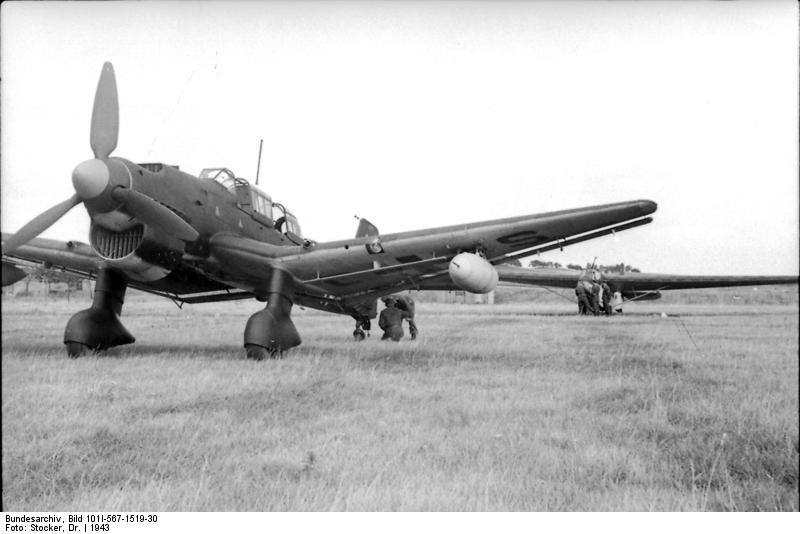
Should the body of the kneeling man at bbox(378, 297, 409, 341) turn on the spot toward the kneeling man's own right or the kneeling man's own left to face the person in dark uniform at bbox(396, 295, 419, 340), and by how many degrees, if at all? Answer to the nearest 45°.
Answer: approximately 45° to the kneeling man's own right

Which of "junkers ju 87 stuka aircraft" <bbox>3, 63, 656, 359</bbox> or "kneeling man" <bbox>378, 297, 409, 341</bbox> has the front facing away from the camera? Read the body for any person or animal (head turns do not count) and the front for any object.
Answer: the kneeling man

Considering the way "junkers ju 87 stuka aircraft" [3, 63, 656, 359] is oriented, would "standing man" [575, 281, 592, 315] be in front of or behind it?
behind

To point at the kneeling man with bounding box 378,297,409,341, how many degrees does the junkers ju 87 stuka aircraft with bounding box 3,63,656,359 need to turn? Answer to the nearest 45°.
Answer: approximately 180°

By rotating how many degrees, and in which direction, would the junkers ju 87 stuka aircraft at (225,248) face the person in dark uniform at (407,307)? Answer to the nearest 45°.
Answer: approximately 180°

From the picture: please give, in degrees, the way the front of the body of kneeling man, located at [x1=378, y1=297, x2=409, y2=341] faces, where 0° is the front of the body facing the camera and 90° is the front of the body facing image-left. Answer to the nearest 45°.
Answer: approximately 180°

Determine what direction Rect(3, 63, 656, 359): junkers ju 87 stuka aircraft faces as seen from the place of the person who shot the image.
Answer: facing the viewer and to the left of the viewer

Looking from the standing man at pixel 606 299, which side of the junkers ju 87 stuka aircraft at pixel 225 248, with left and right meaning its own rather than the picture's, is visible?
back

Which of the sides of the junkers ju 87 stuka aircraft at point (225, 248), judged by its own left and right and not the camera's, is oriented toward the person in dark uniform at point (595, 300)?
back

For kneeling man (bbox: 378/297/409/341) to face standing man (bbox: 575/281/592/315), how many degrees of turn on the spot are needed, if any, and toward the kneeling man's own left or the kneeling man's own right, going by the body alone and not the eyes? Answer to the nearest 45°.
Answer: approximately 45° to the kneeling man's own right

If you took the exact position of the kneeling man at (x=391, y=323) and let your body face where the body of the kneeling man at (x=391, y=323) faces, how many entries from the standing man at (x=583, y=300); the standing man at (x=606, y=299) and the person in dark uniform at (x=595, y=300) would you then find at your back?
0

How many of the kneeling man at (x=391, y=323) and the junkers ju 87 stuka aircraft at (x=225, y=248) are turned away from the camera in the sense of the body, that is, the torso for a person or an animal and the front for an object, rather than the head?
1

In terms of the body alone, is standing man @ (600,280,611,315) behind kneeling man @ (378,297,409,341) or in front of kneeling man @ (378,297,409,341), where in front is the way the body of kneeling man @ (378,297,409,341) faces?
in front
